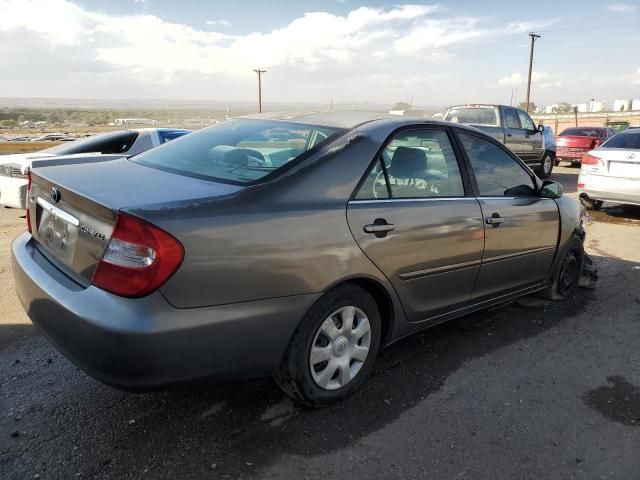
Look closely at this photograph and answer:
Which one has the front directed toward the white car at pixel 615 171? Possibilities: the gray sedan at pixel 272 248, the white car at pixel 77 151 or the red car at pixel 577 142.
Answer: the gray sedan

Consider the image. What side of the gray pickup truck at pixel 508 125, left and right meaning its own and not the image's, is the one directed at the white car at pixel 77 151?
back

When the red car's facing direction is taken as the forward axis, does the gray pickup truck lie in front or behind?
behind

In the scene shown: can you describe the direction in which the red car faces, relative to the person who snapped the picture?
facing away from the viewer and to the right of the viewer

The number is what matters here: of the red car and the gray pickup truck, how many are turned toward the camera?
0

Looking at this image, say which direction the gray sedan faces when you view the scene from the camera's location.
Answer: facing away from the viewer and to the right of the viewer

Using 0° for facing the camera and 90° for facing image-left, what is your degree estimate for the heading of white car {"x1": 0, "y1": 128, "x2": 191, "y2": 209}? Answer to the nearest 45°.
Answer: approximately 45°

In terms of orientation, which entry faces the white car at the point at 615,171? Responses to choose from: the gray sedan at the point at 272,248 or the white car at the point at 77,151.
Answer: the gray sedan

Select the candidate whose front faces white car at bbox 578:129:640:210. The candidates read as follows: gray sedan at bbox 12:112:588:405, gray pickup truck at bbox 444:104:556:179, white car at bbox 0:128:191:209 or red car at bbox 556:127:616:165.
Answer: the gray sedan

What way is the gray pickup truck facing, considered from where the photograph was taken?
facing away from the viewer and to the right of the viewer

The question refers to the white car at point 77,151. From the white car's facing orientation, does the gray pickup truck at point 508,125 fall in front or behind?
behind

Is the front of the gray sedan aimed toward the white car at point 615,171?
yes

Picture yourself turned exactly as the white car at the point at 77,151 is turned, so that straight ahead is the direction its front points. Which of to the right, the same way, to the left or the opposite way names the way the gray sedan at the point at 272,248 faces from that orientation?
the opposite way
